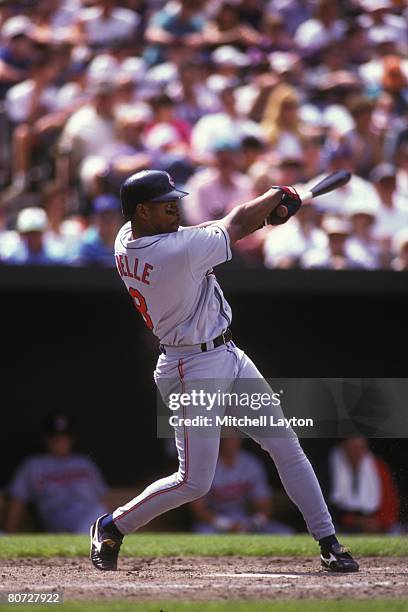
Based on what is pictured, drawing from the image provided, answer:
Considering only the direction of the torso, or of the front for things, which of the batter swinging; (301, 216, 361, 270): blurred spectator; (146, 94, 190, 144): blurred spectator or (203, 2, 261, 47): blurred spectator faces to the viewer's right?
the batter swinging

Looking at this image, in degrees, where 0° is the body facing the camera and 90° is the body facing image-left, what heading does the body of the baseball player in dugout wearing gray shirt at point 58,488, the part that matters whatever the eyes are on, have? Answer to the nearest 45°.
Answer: approximately 0°

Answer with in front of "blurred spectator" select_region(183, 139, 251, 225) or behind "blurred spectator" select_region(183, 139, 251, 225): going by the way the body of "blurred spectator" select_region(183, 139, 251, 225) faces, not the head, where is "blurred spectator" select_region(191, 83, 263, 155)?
behind

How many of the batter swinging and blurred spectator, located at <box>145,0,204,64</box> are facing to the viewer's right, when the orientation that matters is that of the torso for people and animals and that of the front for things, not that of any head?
1

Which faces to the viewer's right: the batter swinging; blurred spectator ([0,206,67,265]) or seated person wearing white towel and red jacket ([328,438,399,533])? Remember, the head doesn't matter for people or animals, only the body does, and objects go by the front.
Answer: the batter swinging

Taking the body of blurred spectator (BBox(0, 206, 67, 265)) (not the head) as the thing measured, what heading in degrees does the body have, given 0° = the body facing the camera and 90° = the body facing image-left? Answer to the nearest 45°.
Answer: approximately 0°
